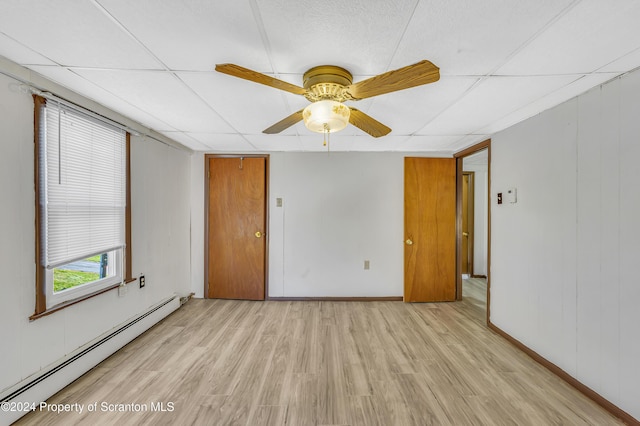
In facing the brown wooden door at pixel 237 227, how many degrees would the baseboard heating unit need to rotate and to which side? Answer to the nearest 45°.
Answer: approximately 90° to its left

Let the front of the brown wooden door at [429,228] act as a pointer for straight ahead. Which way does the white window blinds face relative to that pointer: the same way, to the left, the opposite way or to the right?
to the left

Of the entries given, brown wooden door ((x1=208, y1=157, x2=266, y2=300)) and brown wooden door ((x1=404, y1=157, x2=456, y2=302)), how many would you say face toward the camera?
2

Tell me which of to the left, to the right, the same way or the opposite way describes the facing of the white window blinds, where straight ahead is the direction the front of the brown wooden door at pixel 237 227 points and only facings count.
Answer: to the left

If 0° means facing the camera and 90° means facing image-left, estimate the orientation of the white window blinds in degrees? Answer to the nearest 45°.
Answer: approximately 315°

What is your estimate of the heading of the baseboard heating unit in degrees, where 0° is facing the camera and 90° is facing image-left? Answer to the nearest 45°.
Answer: approximately 315°

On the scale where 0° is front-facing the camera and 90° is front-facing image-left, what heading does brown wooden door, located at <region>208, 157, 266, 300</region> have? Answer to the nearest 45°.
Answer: approximately 0°

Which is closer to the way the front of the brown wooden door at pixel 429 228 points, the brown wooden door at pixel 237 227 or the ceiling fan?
the ceiling fan
